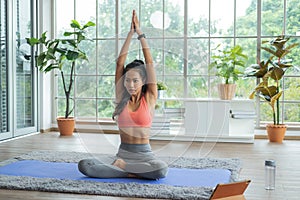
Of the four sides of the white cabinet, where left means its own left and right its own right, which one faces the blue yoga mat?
front

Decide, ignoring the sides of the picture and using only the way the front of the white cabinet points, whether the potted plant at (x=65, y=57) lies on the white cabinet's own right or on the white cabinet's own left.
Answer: on the white cabinet's own right

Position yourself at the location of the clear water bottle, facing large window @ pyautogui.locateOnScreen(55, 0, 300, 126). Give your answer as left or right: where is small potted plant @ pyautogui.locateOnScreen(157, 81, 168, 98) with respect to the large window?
left

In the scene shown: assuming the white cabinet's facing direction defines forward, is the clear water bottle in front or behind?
in front

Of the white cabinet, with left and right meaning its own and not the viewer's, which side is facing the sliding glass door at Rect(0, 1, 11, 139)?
right

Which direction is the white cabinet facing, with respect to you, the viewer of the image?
facing the viewer

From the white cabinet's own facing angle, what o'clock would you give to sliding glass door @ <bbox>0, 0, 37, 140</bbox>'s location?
The sliding glass door is roughly at 3 o'clock from the white cabinet.

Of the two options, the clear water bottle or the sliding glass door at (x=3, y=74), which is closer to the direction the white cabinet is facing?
the clear water bottle
